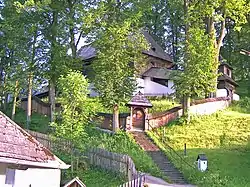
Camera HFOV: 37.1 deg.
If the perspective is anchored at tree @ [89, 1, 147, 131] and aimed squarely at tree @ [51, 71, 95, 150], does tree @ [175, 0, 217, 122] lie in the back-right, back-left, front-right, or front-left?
back-left

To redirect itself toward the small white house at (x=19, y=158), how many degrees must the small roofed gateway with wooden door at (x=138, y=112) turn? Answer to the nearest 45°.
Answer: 0° — it already faces it

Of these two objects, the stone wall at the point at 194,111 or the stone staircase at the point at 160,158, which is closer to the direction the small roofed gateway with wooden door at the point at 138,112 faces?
the stone staircase

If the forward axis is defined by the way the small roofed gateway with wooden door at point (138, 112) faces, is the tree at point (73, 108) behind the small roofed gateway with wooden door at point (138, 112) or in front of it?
in front

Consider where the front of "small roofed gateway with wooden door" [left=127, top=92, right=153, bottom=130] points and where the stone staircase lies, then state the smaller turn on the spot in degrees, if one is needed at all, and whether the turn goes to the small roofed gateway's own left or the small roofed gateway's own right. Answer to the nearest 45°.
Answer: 0° — it already faces it

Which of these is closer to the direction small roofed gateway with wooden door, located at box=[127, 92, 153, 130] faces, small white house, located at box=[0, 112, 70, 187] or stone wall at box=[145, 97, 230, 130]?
the small white house

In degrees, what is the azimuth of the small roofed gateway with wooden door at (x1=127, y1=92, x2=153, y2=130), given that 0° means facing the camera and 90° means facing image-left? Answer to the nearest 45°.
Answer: approximately 0°

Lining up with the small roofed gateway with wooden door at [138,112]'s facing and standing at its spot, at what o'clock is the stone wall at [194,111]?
The stone wall is roughly at 8 o'clock from the small roofed gateway with wooden door.

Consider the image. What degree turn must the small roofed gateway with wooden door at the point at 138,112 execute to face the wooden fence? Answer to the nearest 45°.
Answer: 0° — it already faces it
